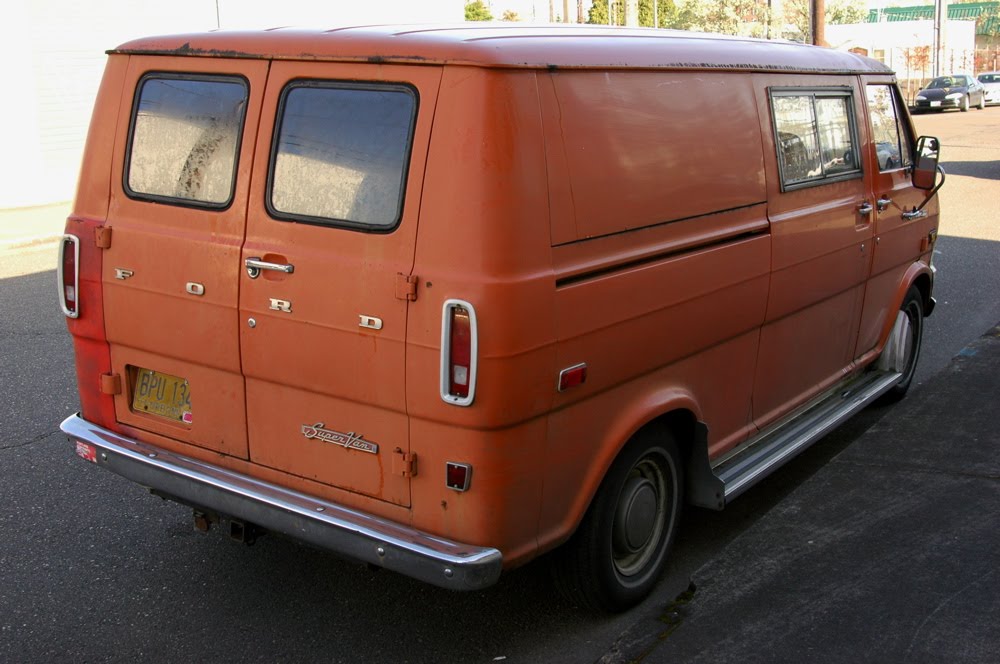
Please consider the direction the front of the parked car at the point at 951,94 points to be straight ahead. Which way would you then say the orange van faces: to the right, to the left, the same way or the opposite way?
the opposite way

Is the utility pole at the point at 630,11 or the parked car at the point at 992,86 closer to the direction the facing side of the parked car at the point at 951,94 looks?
the utility pole

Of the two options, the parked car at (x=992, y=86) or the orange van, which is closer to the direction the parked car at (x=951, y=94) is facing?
the orange van

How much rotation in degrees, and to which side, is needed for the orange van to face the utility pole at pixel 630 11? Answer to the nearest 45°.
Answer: approximately 45° to its left

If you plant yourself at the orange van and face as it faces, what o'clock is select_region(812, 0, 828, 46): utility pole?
The utility pole is roughly at 11 o'clock from the orange van.

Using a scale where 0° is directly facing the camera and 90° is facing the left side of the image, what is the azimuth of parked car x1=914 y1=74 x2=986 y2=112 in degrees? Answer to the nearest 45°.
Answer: approximately 45°

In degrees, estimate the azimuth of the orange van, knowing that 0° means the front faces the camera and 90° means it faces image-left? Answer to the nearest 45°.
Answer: approximately 225°
